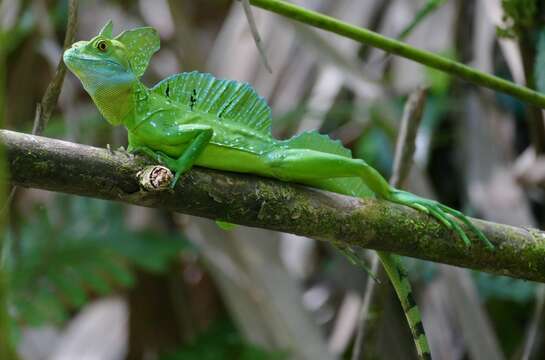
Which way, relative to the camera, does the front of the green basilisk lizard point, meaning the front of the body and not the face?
to the viewer's left

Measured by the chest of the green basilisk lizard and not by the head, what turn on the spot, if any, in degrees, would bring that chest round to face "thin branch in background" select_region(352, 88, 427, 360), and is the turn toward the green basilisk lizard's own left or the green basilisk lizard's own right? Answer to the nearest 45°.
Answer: approximately 135° to the green basilisk lizard's own right
